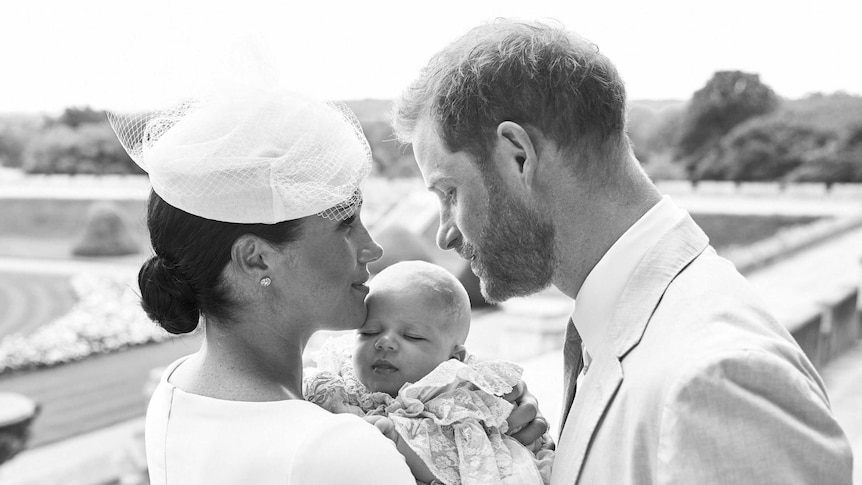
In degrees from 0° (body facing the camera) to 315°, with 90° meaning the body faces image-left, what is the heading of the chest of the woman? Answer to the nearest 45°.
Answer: approximately 225°

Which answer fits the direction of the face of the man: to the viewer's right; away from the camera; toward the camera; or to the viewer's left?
to the viewer's left

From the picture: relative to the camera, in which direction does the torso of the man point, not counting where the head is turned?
to the viewer's left

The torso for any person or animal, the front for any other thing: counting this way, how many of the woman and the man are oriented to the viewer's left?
1

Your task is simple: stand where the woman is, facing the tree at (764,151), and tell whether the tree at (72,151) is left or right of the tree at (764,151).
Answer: left

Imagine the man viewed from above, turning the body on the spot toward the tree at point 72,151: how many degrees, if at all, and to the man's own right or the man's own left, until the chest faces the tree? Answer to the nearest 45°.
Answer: approximately 45° to the man's own right

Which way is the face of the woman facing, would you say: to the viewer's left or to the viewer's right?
to the viewer's right

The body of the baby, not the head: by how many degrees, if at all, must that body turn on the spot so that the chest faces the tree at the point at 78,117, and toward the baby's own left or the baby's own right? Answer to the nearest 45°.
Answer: approximately 90° to the baby's own right

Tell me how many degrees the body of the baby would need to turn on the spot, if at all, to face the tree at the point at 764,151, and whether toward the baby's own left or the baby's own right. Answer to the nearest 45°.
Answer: approximately 135° to the baby's own right
